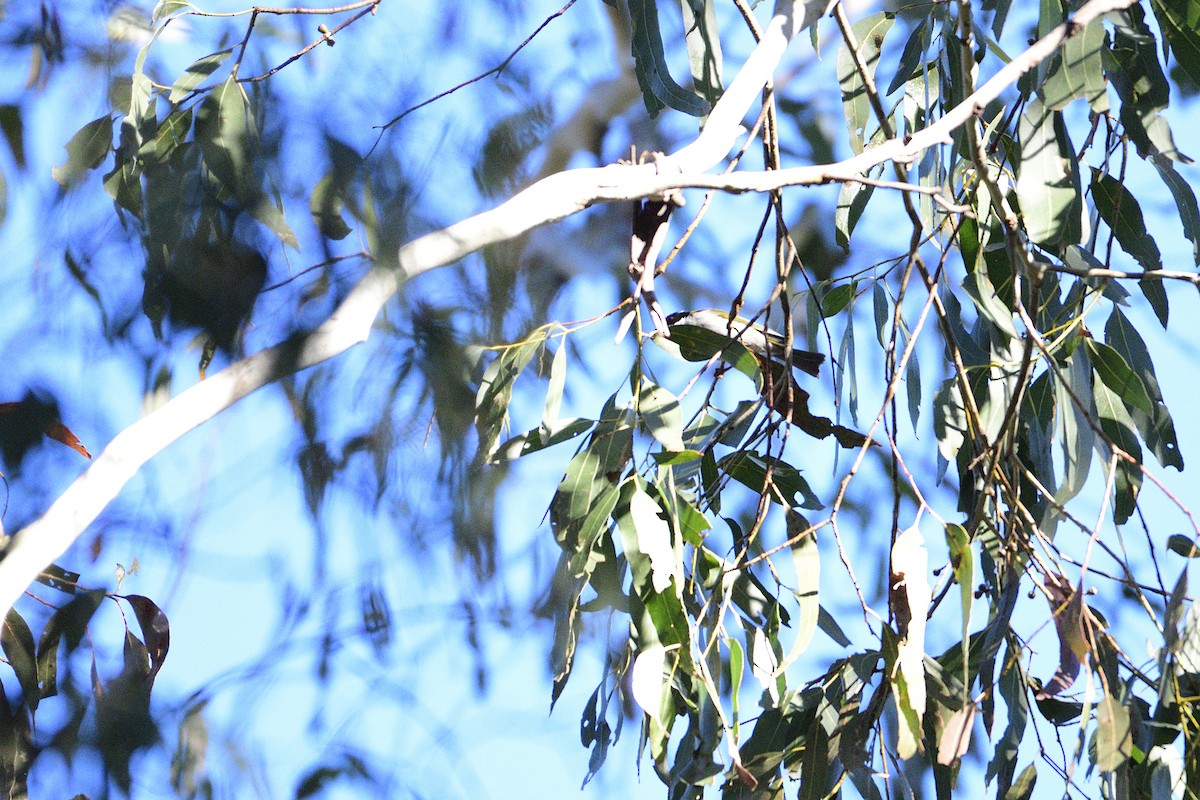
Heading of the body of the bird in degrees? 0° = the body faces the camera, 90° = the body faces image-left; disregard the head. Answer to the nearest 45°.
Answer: approximately 90°
